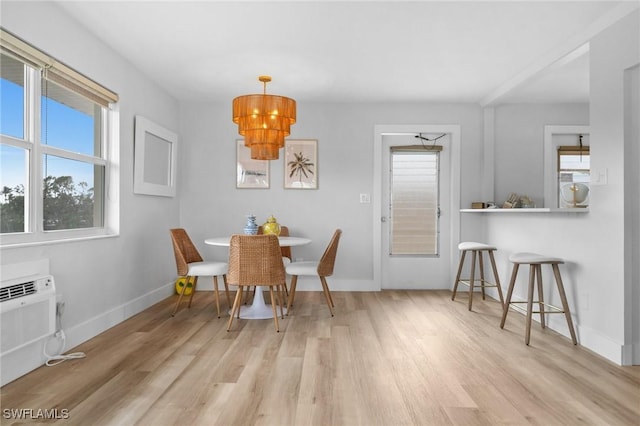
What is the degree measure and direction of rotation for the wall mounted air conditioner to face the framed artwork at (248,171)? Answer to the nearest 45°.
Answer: approximately 90° to its left

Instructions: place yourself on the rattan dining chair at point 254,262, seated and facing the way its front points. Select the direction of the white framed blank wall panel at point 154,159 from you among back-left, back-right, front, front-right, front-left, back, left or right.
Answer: front-left

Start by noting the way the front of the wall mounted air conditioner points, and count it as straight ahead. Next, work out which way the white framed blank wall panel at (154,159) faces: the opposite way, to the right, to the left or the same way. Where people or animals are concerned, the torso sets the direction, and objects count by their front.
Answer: the same way

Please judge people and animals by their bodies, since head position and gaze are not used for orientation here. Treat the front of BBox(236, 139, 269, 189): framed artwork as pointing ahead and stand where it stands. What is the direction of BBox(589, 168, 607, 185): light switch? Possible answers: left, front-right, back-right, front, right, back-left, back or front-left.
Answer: front-left

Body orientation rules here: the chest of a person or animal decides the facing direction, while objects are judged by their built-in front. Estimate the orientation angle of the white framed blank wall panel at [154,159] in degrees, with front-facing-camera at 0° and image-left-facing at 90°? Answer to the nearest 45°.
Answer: approximately 315°

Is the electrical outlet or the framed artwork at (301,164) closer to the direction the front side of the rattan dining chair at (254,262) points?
the framed artwork

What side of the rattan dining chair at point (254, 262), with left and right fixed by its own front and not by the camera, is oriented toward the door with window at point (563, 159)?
right

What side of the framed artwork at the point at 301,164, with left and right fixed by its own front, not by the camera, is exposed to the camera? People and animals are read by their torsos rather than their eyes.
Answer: front

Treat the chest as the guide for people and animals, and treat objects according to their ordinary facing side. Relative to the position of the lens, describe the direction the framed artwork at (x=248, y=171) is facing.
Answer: facing the viewer

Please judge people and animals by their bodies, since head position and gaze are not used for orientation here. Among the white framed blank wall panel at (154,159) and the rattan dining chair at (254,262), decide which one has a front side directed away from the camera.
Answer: the rattan dining chair

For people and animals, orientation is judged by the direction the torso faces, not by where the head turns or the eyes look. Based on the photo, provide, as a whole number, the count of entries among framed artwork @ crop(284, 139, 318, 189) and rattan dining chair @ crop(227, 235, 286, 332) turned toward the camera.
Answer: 1

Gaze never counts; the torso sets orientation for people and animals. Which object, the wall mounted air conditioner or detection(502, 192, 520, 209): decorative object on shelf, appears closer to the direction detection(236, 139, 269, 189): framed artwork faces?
the wall mounted air conditioner

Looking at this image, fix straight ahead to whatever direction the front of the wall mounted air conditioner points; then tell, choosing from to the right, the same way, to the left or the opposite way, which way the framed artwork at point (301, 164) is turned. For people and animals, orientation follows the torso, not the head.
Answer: to the right

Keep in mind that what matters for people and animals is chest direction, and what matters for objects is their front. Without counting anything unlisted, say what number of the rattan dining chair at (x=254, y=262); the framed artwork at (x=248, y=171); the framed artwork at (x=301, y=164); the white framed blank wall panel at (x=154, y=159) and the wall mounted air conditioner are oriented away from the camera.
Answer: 1

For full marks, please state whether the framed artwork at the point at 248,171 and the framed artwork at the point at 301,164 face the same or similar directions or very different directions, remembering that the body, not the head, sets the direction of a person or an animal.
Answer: same or similar directions

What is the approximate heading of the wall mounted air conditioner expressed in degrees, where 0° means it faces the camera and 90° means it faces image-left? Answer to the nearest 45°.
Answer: approximately 315°

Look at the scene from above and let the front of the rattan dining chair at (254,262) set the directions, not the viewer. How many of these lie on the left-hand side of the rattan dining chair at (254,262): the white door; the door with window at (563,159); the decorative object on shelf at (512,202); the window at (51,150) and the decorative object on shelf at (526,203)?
1

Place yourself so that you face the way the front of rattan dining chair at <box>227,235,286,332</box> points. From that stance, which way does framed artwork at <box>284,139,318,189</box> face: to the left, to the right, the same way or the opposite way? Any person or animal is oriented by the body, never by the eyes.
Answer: the opposite way
